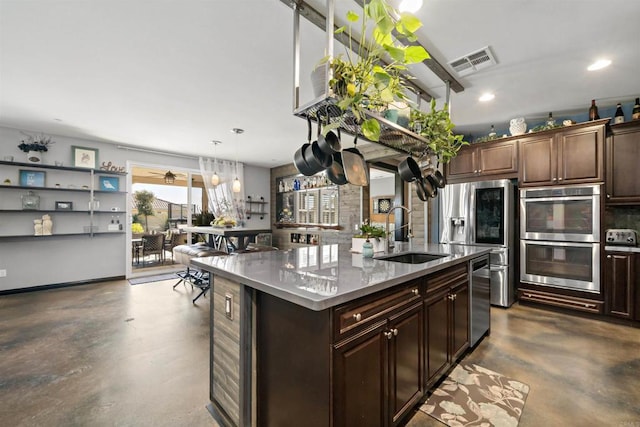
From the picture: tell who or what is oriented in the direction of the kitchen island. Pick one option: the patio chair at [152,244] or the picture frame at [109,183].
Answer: the picture frame

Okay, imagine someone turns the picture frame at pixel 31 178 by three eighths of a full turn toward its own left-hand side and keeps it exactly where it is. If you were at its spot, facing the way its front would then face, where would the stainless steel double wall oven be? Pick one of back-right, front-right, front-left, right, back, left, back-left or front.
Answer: right

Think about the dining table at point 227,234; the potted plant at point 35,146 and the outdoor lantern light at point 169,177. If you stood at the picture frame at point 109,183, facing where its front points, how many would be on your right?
1

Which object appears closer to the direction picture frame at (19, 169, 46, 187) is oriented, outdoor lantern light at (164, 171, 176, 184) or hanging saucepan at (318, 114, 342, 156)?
the hanging saucepan

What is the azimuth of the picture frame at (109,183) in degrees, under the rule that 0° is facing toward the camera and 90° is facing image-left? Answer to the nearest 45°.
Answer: approximately 0°

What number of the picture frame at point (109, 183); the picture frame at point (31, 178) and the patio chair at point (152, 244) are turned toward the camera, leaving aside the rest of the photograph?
2

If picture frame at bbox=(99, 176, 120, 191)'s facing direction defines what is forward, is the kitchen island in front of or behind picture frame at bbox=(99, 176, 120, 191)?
in front
